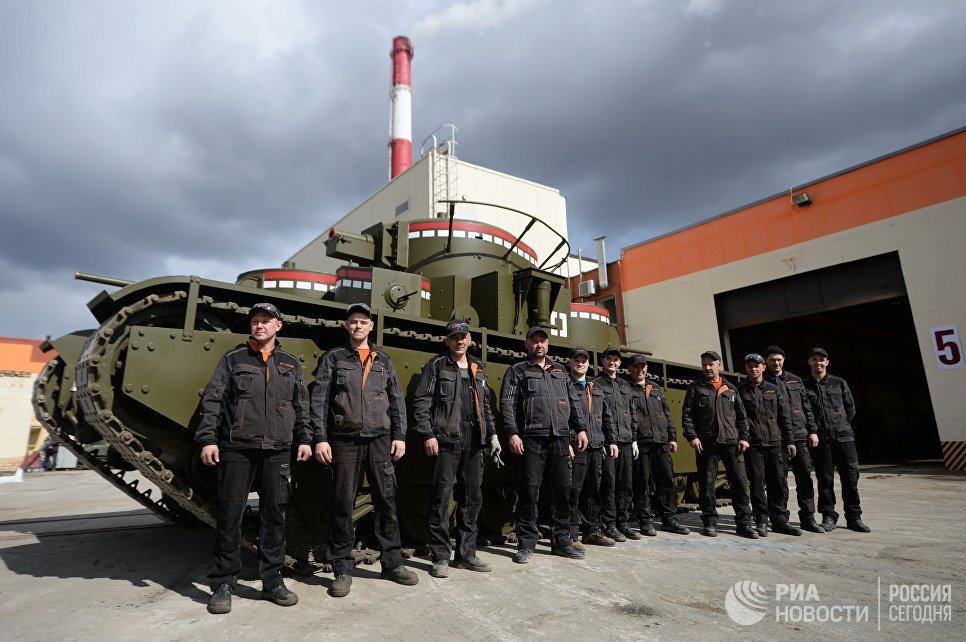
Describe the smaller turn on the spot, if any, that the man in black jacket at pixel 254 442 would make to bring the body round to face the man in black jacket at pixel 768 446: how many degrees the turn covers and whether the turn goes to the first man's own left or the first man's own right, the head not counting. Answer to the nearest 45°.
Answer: approximately 90° to the first man's own left

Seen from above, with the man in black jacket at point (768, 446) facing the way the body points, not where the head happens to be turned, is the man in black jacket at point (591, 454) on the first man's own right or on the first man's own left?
on the first man's own right

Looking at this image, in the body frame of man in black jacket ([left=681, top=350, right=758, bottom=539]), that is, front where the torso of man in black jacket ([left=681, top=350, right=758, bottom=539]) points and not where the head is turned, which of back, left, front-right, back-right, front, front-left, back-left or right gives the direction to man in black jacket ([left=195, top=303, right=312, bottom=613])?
front-right

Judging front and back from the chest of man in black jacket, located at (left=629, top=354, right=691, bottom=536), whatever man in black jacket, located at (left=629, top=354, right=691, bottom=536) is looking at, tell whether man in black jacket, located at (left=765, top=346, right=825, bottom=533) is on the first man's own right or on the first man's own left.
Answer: on the first man's own left

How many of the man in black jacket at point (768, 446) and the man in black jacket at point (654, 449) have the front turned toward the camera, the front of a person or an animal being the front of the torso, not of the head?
2

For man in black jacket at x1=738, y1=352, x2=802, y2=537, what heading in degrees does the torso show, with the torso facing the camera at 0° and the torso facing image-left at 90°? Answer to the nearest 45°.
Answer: approximately 0°

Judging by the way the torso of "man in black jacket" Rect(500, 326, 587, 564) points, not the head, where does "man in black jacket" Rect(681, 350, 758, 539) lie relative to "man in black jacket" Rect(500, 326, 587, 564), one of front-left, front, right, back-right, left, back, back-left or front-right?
back-left

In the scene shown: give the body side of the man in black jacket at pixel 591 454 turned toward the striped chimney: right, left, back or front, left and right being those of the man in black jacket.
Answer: back

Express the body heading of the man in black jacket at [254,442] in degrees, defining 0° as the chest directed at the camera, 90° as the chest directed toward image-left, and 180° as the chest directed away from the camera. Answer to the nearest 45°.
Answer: approximately 0°

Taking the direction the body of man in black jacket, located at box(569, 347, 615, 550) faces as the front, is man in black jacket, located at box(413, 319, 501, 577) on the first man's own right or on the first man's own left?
on the first man's own right

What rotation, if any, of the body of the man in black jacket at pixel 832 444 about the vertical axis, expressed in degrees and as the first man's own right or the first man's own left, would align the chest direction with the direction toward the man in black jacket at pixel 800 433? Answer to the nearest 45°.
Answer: approximately 45° to the first man's own right

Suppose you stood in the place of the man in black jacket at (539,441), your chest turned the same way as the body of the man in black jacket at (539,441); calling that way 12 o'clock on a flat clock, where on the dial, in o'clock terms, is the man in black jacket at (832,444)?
the man in black jacket at (832,444) is roughly at 8 o'clock from the man in black jacket at (539,441).
